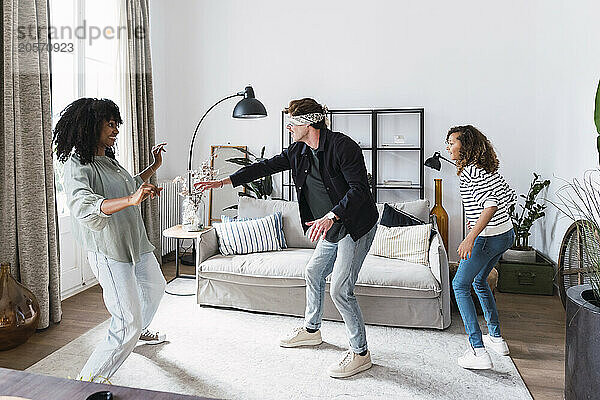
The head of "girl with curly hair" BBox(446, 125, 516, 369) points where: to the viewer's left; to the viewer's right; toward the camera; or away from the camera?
to the viewer's left

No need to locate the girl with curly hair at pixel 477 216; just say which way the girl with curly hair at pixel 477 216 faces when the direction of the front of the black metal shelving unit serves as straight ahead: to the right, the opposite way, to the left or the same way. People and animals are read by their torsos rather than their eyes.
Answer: to the right

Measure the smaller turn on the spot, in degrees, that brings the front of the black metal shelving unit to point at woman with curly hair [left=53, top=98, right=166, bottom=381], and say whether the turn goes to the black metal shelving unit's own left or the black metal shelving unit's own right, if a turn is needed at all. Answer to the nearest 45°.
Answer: approximately 45° to the black metal shelving unit's own right

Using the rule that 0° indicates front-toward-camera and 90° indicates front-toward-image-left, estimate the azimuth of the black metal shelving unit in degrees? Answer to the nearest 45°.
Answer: approximately 0°

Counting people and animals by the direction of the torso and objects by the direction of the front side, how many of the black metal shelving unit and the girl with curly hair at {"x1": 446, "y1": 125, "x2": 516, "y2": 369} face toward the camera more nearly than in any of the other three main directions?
1

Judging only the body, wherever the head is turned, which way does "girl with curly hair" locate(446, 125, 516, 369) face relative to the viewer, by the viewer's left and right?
facing to the left of the viewer

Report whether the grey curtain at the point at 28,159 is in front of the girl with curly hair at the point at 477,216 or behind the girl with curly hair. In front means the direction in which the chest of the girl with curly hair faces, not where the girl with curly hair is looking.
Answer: in front

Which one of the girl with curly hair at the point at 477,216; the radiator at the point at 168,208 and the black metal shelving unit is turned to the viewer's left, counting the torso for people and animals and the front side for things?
the girl with curly hair

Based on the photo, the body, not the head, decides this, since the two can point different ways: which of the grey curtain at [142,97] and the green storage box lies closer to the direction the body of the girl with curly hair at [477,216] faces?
the grey curtain

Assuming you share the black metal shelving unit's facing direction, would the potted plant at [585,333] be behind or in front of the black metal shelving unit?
in front

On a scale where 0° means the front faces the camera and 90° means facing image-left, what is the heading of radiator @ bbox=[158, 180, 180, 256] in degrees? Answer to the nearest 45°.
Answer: approximately 315°
